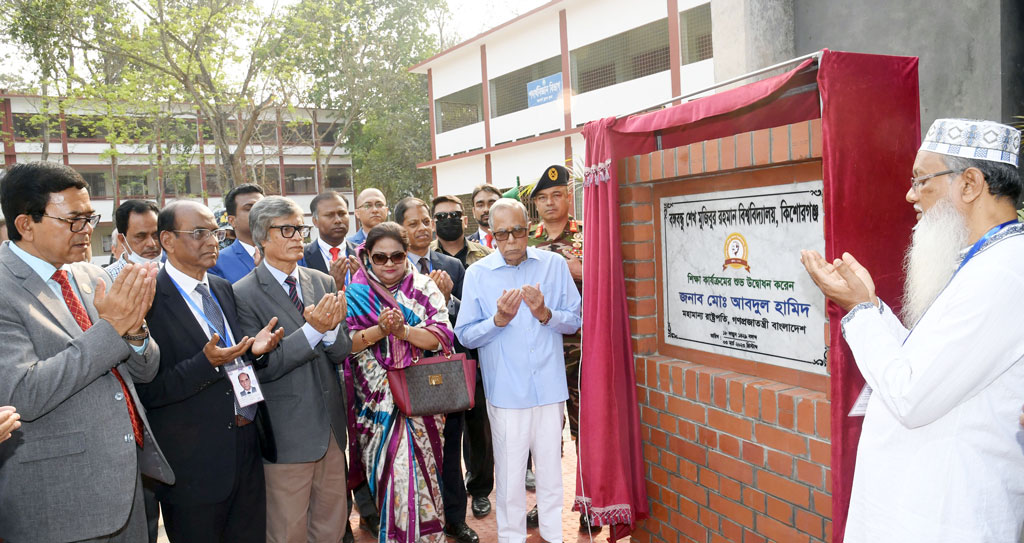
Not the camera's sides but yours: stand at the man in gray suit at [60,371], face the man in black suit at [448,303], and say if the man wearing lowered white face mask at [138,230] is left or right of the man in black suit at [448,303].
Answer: left

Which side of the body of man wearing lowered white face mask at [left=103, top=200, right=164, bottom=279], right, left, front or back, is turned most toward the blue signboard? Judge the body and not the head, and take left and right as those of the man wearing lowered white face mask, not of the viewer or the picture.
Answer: left

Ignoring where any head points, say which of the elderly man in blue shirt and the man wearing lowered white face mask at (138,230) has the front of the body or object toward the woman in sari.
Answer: the man wearing lowered white face mask

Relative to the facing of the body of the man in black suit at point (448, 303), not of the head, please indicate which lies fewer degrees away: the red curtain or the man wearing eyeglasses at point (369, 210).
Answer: the red curtain

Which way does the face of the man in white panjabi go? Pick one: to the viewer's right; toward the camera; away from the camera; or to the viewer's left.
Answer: to the viewer's left

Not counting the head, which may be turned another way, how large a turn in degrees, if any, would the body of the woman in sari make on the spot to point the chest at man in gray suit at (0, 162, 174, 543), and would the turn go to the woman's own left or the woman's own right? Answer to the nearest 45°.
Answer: approximately 45° to the woman's own right

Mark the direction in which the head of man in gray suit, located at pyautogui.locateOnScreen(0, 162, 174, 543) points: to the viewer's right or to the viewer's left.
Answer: to the viewer's right

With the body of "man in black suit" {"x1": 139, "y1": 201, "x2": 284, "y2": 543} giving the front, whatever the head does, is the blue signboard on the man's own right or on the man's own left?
on the man's own left
